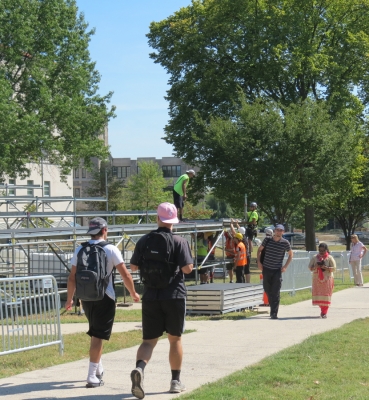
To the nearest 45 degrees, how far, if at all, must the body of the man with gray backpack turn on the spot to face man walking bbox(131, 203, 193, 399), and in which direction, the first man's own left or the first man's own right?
approximately 90° to the first man's own right

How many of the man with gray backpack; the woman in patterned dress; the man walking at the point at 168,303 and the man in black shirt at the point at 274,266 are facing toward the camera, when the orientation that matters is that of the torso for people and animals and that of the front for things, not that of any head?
2

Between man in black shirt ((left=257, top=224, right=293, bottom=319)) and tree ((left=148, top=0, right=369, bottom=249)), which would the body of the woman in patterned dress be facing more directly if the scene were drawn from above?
the man in black shirt

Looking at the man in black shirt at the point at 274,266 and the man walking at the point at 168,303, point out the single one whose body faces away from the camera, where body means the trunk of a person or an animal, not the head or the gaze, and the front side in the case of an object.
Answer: the man walking

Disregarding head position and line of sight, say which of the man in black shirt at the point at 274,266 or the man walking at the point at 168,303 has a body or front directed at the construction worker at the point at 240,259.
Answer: the man walking

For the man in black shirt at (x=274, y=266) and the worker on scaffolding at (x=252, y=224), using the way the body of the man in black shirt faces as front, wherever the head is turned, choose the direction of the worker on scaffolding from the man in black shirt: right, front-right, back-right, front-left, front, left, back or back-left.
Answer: back

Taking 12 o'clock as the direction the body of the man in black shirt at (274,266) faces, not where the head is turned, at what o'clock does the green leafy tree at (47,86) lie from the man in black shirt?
The green leafy tree is roughly at 5 o'clock from the man in black shirt.

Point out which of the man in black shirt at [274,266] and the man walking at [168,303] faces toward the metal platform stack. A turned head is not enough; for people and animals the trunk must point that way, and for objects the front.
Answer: the man walking

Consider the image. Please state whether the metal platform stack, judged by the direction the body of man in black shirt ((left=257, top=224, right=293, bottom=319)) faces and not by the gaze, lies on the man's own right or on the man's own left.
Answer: on the man's own right

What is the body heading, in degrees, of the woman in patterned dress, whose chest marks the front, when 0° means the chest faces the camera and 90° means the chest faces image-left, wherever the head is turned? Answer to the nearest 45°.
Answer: approximately 0°

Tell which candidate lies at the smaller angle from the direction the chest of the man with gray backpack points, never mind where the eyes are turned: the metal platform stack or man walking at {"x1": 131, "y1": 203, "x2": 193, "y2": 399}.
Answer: the metal platform stack

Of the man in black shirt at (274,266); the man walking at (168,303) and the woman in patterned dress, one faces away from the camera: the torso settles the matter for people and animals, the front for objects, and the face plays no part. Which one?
the man walking

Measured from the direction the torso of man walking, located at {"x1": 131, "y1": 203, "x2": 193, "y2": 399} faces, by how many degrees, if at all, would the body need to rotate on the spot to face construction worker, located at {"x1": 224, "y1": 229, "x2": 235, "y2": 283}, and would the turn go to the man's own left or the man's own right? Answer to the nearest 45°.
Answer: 0° — they already face them

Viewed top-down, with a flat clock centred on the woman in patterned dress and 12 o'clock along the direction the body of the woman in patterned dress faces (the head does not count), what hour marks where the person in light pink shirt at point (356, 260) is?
The person in light pink shirt is roughly at 6 o'clock from the woman in patterned dress.

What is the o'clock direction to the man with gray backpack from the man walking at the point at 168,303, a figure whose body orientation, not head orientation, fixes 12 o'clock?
The man with gray backpack is roughly at 10 o'clock from the man walking.

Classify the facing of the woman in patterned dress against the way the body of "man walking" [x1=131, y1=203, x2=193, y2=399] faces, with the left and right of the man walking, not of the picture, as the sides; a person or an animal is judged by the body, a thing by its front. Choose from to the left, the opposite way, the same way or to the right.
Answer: the opposite way

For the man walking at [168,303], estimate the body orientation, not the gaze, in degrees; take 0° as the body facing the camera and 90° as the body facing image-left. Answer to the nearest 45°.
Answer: approximately 180°
